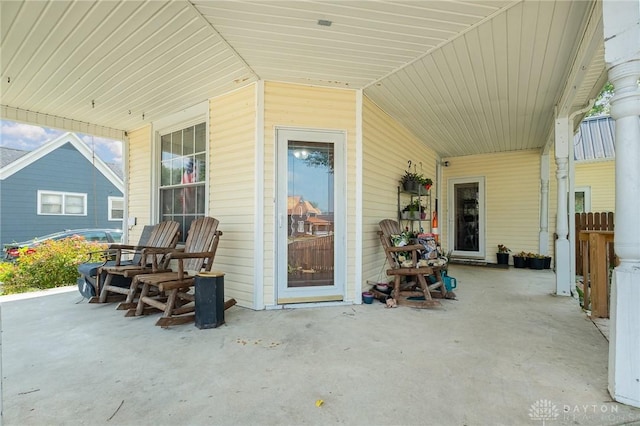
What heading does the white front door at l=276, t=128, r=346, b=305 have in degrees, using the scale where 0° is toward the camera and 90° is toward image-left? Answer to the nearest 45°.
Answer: approximately 0°

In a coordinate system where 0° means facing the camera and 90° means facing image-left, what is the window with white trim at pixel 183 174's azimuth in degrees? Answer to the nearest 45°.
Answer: approximately 45°

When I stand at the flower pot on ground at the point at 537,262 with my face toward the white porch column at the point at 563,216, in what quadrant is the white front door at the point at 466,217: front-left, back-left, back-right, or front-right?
back-right

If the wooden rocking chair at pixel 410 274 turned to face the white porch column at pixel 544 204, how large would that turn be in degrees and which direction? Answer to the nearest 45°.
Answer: approximately 90° to its left

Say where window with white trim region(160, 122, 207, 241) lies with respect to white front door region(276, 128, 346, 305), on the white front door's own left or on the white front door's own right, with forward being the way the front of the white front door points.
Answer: on the white front door's own right

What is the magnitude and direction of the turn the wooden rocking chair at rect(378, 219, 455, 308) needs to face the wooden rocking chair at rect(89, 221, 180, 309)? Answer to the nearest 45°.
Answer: approximately 135° to its right

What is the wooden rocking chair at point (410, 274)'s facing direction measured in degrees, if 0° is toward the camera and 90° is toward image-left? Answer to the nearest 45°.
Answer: approximately 315°

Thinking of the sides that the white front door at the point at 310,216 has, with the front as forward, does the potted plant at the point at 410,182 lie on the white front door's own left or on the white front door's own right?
on the white front door's own left

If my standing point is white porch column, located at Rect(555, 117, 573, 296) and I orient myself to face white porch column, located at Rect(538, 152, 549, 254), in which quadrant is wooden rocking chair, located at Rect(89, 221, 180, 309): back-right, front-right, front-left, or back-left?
back-left
